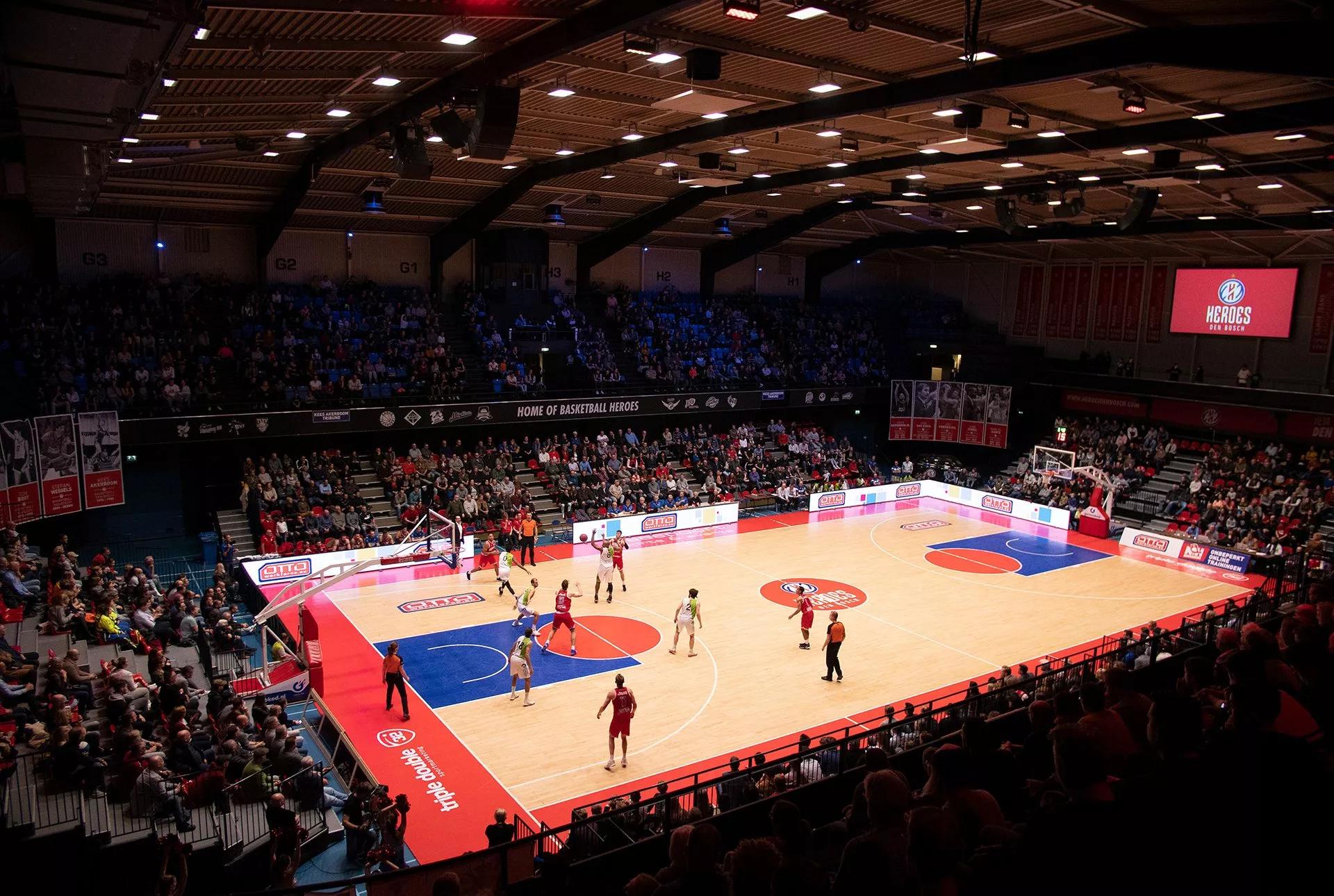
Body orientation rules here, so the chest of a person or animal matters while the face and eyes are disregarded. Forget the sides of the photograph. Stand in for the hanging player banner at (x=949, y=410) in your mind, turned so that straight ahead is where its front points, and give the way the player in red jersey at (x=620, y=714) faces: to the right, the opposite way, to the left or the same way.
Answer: the opposite way

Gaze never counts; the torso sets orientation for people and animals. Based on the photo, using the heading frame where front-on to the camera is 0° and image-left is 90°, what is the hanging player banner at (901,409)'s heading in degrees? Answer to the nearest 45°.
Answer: approximately 0°

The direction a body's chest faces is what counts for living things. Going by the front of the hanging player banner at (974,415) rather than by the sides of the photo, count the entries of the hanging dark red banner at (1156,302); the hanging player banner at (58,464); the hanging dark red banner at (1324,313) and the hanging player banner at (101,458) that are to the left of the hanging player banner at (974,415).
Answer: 2

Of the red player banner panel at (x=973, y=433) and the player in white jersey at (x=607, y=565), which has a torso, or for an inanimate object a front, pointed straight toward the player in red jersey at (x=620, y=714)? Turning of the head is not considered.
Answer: the red player banner panel

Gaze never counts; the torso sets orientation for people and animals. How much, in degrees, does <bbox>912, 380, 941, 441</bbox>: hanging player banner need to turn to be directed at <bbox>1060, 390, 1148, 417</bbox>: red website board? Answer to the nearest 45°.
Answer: approximately 90° to its left

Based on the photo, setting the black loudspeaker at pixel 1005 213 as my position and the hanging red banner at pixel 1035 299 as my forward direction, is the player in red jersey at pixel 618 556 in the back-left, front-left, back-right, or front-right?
back-left

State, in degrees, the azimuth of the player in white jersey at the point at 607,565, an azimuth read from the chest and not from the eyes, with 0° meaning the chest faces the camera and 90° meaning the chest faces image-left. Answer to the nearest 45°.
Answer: approximately 135°
